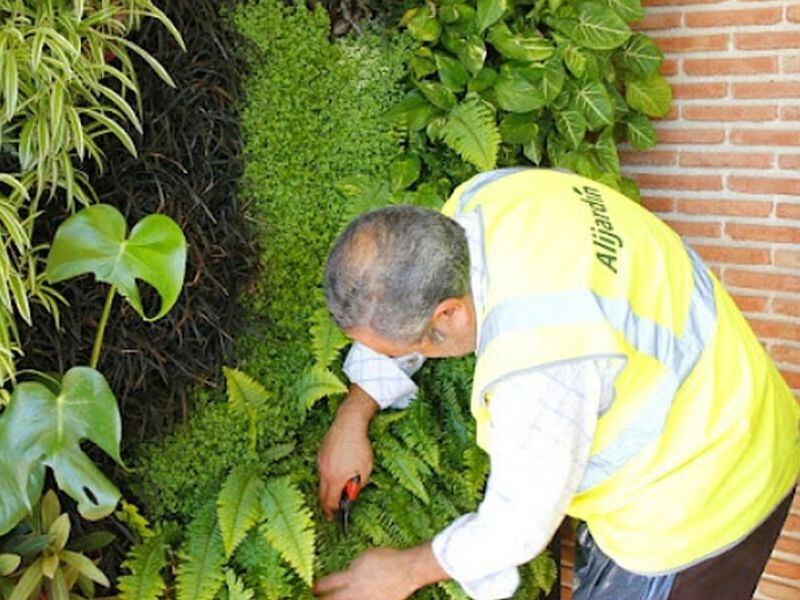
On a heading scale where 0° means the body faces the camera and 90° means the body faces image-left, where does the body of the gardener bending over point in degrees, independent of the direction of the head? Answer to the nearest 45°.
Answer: approximately 90°

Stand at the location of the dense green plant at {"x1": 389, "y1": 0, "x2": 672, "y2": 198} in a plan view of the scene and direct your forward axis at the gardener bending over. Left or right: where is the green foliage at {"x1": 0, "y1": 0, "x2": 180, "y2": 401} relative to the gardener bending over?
right

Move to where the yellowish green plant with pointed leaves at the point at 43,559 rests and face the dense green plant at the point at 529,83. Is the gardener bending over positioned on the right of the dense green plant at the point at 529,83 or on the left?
right

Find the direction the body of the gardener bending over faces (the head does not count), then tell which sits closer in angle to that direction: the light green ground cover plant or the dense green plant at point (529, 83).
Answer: the light green ground cover plant

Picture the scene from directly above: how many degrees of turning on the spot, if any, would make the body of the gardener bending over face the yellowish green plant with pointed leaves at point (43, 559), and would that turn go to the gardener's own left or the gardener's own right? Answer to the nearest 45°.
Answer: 0° — they already face it

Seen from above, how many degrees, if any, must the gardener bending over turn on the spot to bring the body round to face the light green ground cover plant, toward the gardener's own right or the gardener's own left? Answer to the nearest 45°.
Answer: approximately 45° to the gardener's own right

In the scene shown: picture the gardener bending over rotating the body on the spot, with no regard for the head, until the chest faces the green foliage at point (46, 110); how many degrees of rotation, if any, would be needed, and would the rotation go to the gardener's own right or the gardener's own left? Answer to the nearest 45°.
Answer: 0° — they already face it
